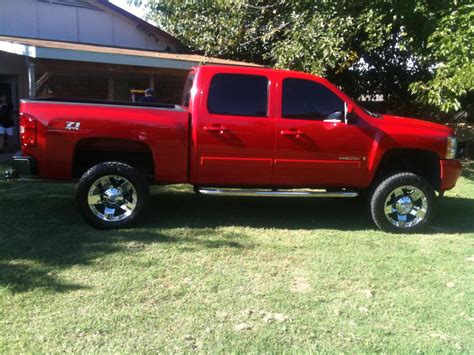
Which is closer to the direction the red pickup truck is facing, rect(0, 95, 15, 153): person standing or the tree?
the tree

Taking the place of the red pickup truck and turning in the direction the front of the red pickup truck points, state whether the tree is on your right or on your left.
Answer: on your left

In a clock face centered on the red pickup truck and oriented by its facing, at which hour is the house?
The house is roughly at 8 o'clock from the red pickup truck.

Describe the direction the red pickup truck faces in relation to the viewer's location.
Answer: facing to the right of the viewer

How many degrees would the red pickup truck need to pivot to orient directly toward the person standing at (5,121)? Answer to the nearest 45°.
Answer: approximately 135° to its left

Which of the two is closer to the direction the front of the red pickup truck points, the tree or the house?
the tree

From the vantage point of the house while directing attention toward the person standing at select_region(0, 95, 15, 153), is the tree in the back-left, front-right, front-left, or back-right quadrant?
back-left
